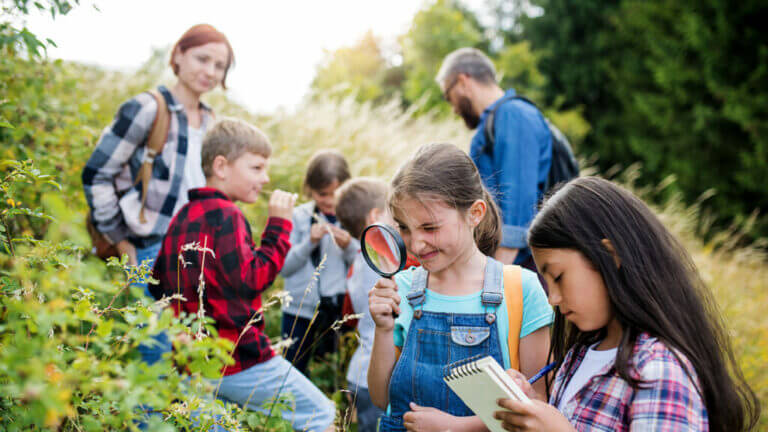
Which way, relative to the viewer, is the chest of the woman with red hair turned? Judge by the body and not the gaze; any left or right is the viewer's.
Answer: facing the viewer and to the right of the viewer

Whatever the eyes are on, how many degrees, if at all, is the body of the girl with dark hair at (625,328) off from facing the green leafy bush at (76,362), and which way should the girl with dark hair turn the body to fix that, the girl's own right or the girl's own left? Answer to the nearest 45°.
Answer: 0° — they already face it

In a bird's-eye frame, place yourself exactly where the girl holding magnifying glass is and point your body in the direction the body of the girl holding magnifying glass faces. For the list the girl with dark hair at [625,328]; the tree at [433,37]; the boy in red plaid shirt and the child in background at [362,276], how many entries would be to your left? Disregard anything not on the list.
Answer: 1

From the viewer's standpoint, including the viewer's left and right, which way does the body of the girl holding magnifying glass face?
facing the viewer and to the left of the viewer

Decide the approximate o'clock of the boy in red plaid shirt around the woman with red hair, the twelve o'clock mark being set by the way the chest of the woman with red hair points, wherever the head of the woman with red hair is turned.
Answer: The boy in red plaid shirt is roughly at 1 o'clock from the woman with red hair.

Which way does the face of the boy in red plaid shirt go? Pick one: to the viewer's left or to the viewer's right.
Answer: to the viewer's right
